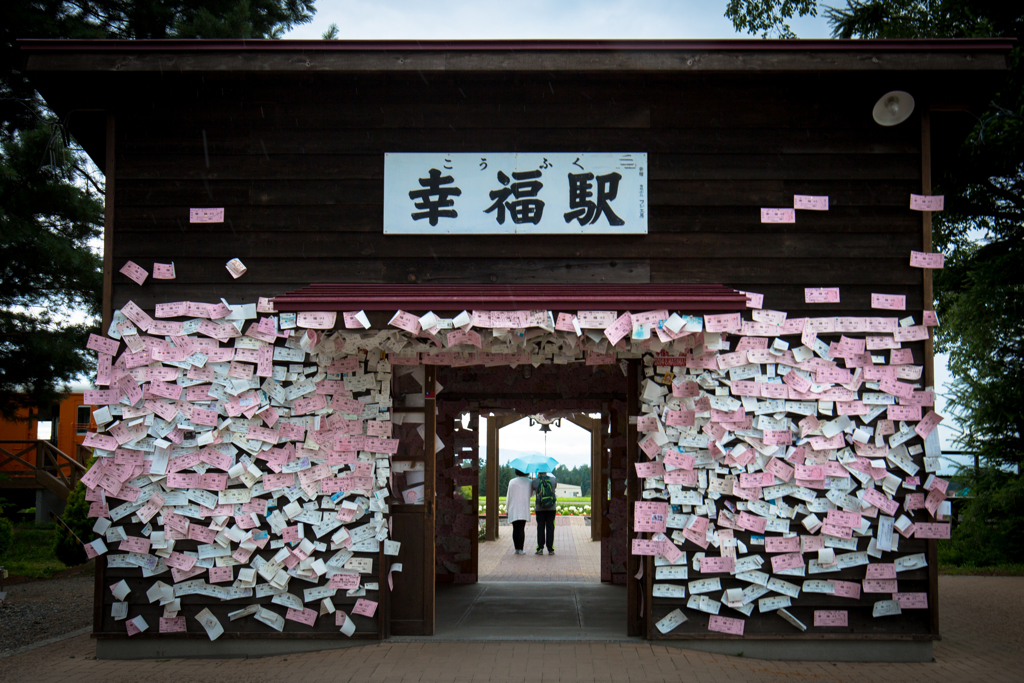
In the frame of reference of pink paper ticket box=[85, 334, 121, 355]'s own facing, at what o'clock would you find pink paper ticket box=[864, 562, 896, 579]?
pink paper ticket box=[864, 562, 896, 579] is roughly at 10 o'clock from pink paper ticket box=[85, 334, 121, 355].

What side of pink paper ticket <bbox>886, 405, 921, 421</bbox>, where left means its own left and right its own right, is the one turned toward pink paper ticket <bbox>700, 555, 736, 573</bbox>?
right

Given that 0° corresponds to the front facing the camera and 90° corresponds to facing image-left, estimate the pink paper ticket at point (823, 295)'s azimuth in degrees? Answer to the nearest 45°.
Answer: approximately 0°

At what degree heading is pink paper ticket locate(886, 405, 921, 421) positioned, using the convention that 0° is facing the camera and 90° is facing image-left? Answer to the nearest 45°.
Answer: approximately 0°

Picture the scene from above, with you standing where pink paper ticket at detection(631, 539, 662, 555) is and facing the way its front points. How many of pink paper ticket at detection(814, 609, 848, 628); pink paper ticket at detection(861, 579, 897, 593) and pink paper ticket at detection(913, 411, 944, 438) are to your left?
3
